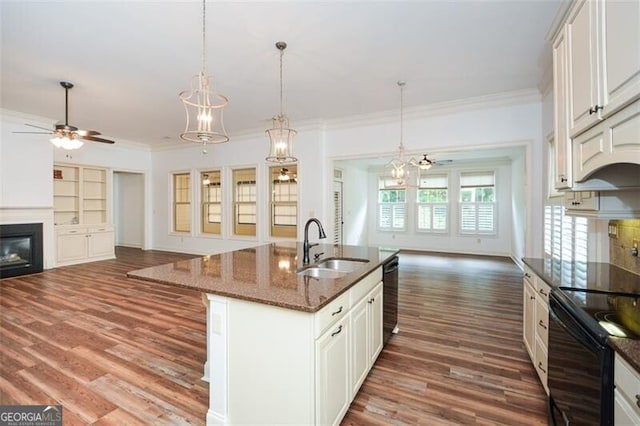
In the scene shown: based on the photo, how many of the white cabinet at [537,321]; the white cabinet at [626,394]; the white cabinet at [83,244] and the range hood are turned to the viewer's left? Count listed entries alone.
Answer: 3

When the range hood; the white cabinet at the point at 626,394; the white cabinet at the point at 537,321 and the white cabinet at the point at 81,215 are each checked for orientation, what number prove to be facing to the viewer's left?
3

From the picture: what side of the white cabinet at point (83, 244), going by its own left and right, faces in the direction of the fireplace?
right

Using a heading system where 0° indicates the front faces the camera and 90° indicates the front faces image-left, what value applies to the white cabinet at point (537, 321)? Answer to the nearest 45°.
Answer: approximately 90°

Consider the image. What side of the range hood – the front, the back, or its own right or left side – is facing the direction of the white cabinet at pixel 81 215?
front

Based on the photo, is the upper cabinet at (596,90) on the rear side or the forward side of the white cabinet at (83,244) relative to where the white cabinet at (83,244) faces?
on the forward side

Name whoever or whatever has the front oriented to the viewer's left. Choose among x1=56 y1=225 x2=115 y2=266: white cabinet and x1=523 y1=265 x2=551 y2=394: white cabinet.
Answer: x1=523 y1=265 x2=551 y2=394: white cabinet

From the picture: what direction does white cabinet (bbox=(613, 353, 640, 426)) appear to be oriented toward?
to the viewer's left

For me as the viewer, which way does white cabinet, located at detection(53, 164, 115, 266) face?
facing the viewer and to the right of the viewer

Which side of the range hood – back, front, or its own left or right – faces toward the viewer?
left

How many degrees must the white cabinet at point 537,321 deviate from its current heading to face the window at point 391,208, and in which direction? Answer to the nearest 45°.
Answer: approximately 45° to its right

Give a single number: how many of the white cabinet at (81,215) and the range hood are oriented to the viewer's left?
1
